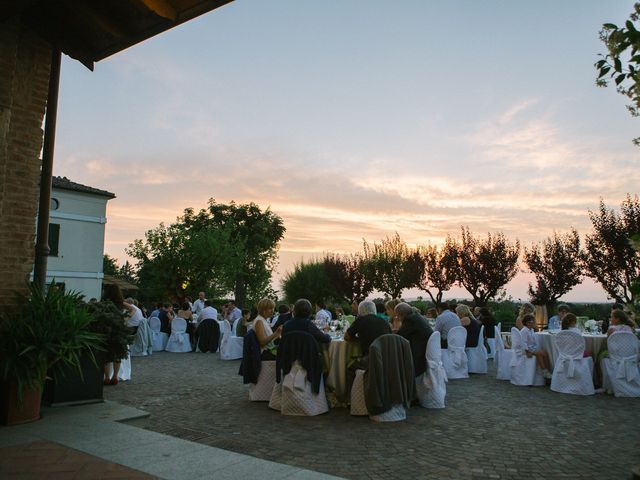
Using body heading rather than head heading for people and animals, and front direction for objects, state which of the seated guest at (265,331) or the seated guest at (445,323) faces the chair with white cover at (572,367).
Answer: the seated guest at (265,331)

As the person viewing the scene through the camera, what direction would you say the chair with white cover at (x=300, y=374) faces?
facing away from the viewer

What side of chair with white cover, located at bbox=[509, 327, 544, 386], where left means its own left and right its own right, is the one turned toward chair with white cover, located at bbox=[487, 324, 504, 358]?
left

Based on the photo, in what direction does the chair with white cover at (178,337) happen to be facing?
away from the camera

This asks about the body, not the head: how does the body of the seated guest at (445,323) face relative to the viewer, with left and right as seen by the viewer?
facing away from the viewer and to the left of the viewer

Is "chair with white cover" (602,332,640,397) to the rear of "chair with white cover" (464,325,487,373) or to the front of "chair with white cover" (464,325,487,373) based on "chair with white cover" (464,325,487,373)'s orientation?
to the rear

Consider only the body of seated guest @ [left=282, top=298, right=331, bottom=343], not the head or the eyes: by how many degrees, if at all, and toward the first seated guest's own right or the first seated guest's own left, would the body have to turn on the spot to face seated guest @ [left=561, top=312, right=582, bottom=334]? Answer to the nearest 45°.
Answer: approximately 90° to the first seated guest's own right

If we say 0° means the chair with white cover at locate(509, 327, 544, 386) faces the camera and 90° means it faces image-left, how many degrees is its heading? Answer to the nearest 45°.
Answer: approximately 270°

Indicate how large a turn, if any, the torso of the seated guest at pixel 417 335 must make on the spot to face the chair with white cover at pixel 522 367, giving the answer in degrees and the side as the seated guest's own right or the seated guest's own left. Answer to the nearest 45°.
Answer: approximately 135° to the seated guest's own right

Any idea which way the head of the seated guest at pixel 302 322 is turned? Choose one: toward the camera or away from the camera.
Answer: away from the camera

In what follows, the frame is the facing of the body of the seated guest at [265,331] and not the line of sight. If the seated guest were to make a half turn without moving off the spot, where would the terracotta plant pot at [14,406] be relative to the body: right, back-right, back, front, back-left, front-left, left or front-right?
front-left

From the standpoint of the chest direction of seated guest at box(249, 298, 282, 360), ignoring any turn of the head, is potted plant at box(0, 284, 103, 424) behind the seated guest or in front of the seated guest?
behind
